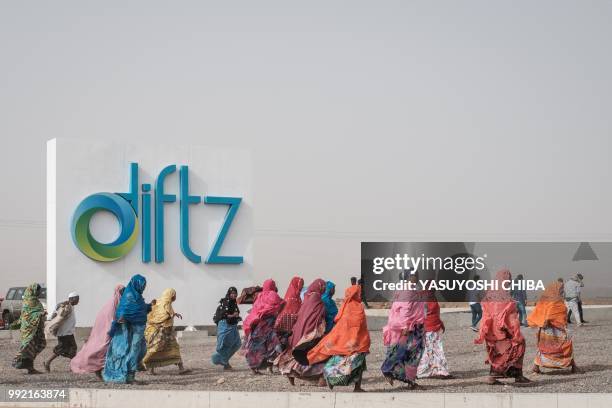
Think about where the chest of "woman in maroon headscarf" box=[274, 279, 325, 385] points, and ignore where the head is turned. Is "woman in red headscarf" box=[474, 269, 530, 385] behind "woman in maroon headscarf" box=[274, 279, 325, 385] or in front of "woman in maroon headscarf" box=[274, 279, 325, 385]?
in front

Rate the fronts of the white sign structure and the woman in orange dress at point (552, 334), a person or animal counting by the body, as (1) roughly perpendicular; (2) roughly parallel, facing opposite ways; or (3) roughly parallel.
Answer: roughly perpendicular

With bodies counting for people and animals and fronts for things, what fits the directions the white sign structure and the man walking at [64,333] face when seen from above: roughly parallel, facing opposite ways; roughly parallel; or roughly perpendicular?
roughly perpendicular

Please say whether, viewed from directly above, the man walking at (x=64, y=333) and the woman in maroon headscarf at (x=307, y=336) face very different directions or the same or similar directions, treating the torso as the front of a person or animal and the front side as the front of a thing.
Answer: same or similar directions

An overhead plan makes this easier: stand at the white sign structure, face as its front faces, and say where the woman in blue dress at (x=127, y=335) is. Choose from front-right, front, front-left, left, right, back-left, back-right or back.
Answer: front

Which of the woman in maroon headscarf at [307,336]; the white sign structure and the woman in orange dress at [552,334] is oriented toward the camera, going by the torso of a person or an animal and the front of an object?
the white sign structure

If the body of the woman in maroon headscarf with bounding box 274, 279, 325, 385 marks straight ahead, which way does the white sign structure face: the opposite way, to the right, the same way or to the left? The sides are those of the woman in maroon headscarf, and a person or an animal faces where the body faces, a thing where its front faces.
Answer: to the right

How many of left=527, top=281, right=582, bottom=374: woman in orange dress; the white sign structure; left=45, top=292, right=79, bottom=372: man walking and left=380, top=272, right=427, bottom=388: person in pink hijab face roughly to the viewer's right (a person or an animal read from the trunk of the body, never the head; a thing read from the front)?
3

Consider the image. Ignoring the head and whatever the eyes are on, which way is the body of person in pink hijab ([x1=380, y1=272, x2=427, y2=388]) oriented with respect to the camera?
to the viewer's right

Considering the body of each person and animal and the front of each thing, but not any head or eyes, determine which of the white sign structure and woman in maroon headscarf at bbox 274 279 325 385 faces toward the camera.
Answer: the white sign structure

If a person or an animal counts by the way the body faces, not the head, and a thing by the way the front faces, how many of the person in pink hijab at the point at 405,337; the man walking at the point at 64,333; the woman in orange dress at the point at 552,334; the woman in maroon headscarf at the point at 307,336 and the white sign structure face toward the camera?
1

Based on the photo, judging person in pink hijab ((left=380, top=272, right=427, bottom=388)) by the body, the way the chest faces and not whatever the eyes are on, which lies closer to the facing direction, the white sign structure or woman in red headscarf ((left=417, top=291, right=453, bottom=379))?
the woman in red headscarf
